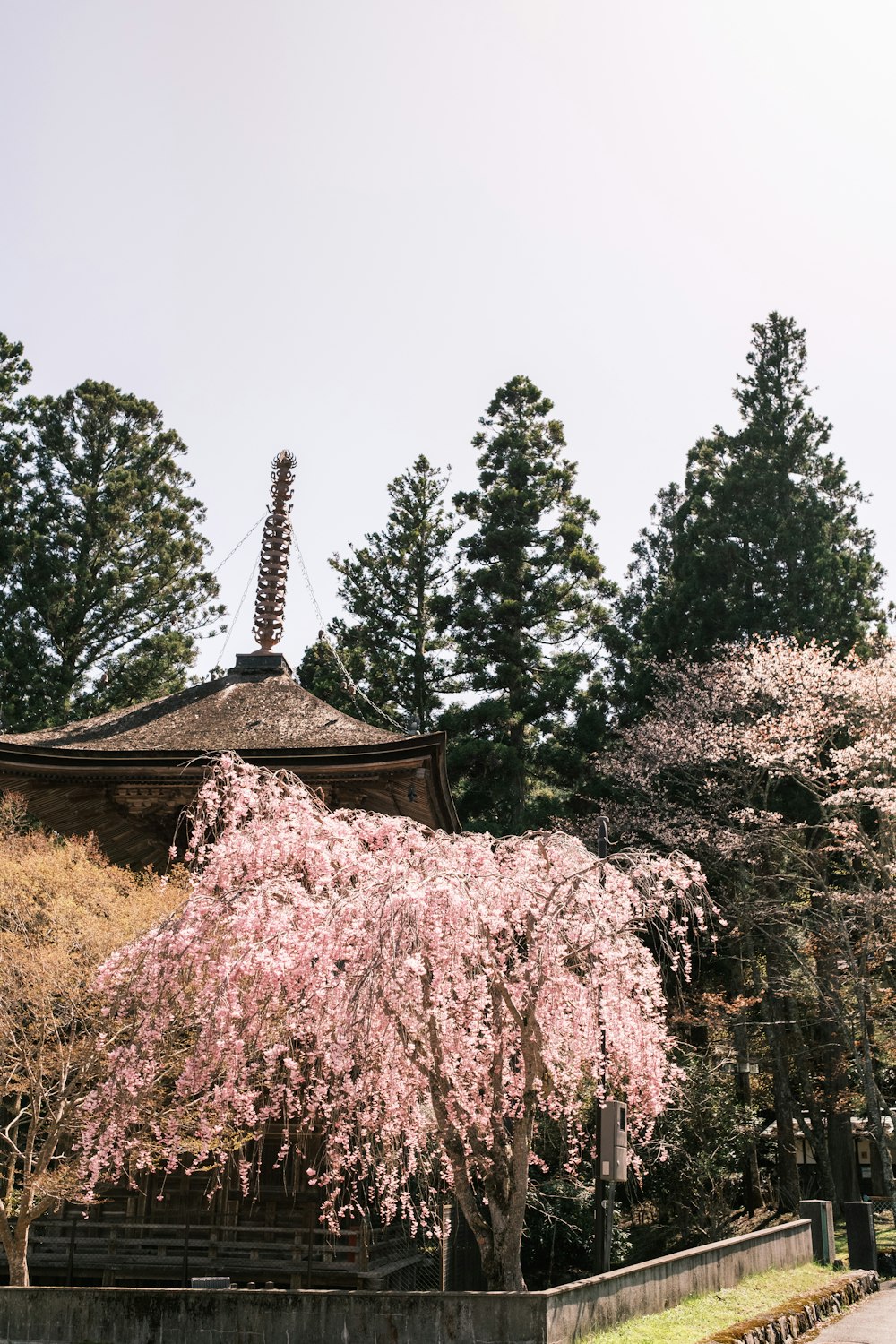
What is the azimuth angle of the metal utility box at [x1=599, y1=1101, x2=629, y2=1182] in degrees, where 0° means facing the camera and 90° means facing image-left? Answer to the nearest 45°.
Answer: approximately 315°

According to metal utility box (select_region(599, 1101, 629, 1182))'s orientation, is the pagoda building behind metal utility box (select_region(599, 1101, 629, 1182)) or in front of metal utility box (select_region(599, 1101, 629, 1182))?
behind

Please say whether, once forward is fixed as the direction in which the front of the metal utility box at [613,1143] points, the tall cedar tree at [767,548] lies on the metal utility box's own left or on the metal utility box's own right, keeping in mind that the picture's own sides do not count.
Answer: on the metal utility box's own left

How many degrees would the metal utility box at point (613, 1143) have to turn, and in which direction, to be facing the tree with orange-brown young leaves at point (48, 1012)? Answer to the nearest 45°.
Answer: approximately 135° to its right

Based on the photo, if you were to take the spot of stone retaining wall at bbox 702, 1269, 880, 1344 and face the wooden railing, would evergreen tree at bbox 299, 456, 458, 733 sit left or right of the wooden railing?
right

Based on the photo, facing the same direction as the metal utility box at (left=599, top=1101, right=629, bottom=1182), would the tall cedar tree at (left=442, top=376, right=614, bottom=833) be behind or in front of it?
behind

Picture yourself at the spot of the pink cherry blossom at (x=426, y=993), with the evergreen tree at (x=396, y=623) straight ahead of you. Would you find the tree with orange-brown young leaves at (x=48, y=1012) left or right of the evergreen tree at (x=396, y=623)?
left
